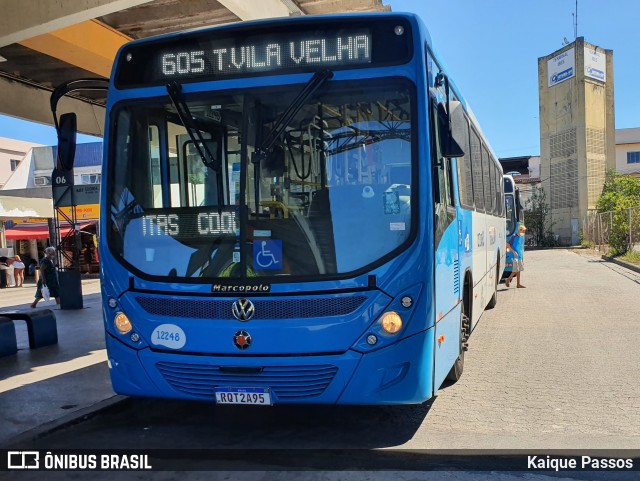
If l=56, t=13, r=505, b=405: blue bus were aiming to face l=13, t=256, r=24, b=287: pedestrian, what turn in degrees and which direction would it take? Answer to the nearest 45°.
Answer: approximately 135° to its right

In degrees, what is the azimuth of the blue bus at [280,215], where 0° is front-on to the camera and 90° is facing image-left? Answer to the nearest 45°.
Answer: approximately 0°

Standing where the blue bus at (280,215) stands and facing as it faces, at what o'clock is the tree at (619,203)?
The tree is roughly at 7 o'clock from the blue bus.

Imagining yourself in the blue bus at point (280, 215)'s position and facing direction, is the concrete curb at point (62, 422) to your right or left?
on your right

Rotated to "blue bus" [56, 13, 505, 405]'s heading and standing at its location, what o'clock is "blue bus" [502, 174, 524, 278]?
"blue bus" [502, 174, 524, 278] is roughly at 7 o'clock from "blue bus" [56, 13, 505, 405].
